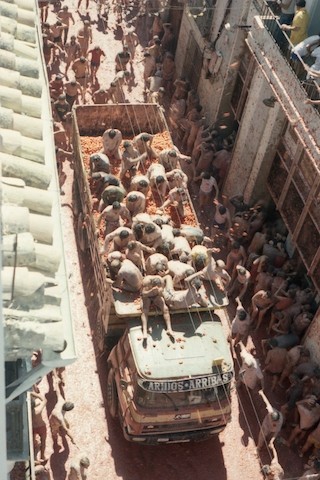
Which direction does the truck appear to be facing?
toward the camera

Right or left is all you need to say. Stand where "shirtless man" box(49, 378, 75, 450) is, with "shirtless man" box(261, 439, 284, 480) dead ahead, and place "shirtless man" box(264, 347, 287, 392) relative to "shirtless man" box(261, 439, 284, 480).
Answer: left

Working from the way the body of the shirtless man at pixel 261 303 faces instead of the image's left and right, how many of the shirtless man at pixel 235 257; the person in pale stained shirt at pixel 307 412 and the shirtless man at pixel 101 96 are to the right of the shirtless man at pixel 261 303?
2

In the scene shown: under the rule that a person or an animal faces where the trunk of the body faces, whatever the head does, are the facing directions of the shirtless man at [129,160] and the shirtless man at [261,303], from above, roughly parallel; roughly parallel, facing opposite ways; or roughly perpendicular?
roughly perpendicular

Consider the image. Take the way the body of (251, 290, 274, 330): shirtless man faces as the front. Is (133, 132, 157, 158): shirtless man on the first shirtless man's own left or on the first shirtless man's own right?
on the first shirtless man's own right
